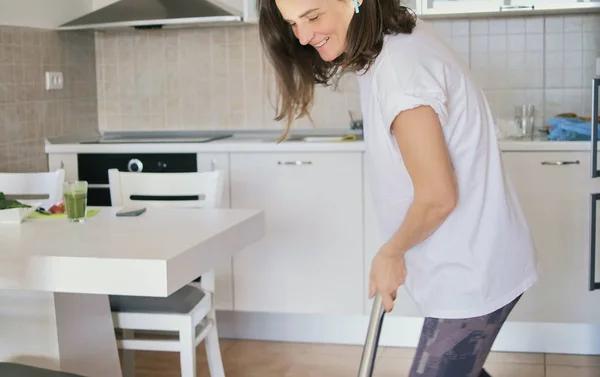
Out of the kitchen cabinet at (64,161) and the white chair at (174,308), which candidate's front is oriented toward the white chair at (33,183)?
the kitchen cabinet

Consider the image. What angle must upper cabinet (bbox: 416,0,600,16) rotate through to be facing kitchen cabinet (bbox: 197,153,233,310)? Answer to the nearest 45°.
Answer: approximately 90° to its right

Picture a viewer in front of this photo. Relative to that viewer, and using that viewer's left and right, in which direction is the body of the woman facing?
facing to the left of the viewer

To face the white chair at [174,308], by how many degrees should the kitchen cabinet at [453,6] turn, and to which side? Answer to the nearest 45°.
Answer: approximately 45° to its right

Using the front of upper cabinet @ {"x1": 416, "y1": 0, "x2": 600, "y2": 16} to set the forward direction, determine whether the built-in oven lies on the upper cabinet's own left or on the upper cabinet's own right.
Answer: on the upper cabinet's own right

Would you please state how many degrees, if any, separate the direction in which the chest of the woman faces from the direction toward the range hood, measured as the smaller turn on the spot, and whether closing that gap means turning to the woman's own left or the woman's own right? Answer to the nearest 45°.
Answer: approximately 45° to the woman's own right

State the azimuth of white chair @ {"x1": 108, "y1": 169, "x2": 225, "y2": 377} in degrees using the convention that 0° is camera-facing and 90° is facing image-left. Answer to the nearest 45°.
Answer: approximately 0°

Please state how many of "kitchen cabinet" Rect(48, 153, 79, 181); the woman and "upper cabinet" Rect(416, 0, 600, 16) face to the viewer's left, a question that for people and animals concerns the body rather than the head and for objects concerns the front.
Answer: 1

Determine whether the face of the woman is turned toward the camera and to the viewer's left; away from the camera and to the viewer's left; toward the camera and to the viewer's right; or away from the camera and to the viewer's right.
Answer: toward the camera and to the viewer's left
